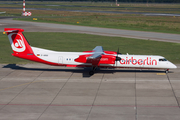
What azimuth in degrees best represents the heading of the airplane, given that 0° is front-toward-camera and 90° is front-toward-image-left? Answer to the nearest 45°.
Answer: approximately 270°
